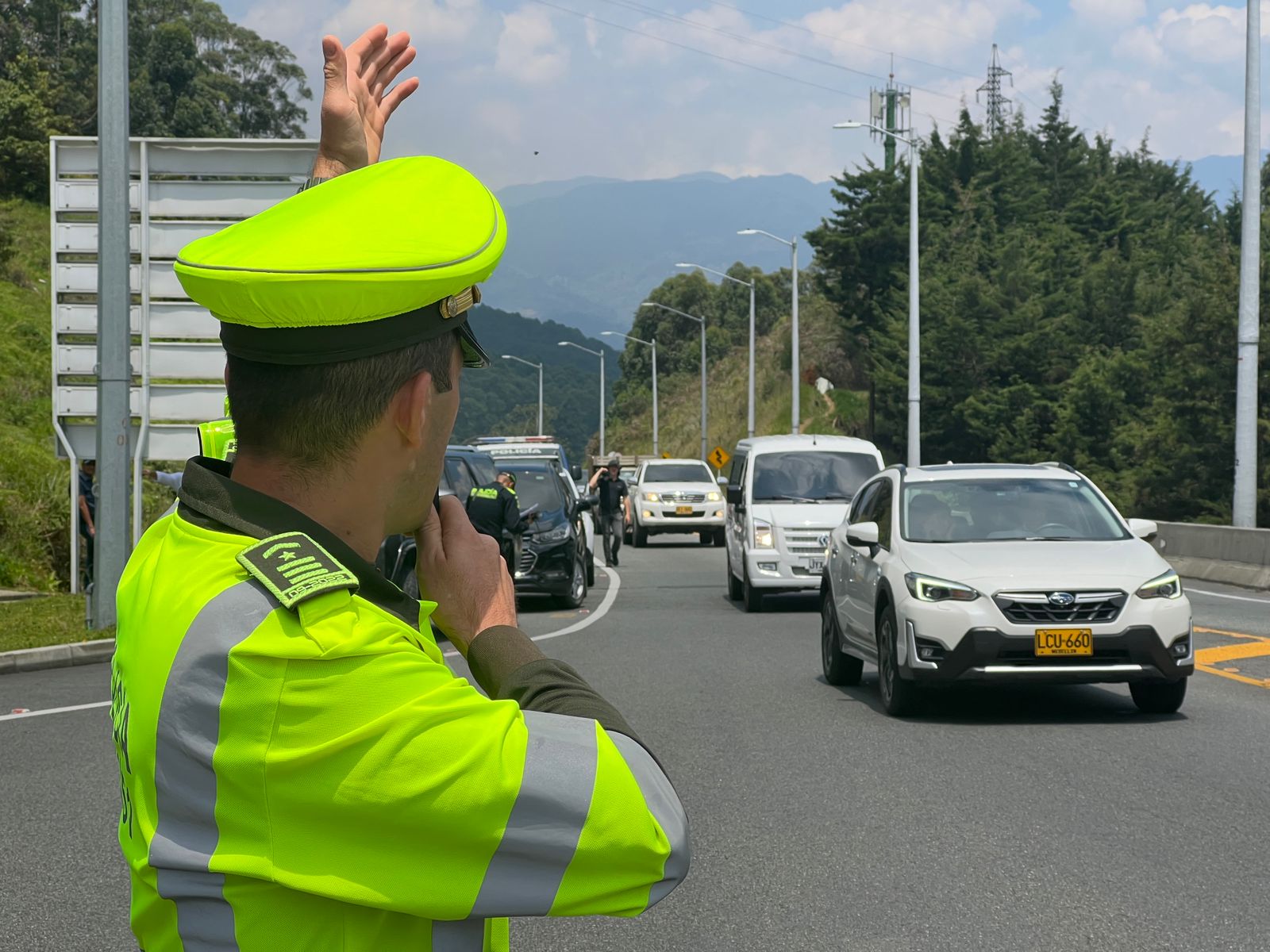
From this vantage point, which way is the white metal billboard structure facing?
away from the camera

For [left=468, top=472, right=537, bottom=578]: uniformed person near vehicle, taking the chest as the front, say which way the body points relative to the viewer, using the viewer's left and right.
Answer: facing away from the viewer and to the right of the viewer

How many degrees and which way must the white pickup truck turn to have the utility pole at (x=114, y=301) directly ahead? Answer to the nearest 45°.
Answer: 0° — it already faces it

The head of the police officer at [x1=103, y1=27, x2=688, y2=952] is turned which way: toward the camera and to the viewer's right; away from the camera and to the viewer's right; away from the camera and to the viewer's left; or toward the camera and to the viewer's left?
away from the camera and to the viewer's right

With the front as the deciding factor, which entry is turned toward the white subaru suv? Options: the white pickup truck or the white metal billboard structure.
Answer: the white pickup truck

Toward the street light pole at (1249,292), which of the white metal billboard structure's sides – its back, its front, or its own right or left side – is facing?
right

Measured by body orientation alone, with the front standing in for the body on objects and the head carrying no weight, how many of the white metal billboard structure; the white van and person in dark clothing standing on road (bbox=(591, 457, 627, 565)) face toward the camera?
2

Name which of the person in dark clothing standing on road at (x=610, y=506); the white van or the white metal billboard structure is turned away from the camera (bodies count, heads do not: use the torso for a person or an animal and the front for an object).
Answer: the white metal billboard structure

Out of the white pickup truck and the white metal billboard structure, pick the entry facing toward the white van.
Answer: the white pickup truck

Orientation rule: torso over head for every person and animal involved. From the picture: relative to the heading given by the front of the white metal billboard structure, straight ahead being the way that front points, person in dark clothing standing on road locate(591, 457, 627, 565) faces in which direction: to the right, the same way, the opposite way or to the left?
the opposite way
